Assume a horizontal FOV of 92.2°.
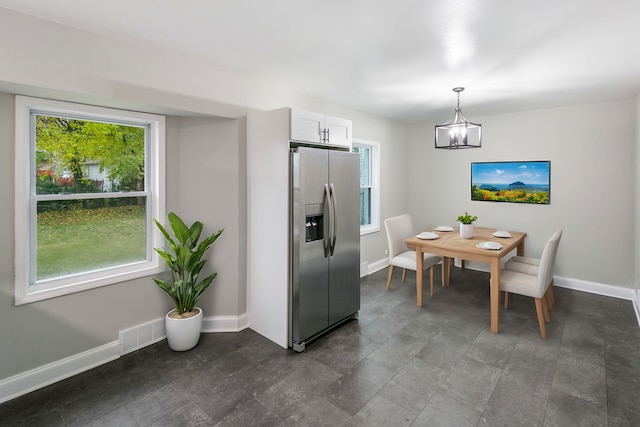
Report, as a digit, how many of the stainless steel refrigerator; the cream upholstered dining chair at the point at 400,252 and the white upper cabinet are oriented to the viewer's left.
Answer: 0

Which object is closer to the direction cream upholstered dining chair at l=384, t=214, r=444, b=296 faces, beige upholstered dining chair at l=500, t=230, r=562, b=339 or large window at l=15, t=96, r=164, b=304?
the beige upholstered dining chair

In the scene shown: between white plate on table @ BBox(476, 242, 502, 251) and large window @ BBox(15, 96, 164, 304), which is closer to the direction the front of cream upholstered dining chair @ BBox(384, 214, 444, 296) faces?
the white plate on table

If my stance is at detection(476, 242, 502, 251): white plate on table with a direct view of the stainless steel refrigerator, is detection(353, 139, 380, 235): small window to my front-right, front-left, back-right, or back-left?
front-right

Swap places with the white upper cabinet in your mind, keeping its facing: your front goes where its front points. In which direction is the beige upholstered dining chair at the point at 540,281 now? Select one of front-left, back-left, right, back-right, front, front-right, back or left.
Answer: front-left

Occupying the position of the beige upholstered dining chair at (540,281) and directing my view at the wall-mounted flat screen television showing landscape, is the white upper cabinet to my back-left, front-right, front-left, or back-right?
back-left

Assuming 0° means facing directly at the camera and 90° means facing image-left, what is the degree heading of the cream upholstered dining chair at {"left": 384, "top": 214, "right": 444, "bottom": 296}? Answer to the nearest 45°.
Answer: approximately 315°

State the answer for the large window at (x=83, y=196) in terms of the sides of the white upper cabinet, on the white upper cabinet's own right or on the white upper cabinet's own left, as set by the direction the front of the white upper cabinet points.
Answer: on the white upper cabinet's own right

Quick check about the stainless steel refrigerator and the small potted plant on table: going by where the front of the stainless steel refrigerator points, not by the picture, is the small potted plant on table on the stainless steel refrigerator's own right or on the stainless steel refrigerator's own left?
on the stainless steel refrigerator's own left

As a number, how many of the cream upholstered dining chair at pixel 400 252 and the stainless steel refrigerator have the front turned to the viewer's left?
0

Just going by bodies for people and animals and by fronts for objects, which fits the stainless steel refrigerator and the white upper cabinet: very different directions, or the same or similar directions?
same or similar directions

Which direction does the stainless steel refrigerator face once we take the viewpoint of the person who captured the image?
facing the viewer and to the right of the viewer

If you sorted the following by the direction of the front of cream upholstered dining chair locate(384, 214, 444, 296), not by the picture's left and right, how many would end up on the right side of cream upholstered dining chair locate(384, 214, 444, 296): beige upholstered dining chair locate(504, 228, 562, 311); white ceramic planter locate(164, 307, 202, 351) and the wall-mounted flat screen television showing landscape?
1
